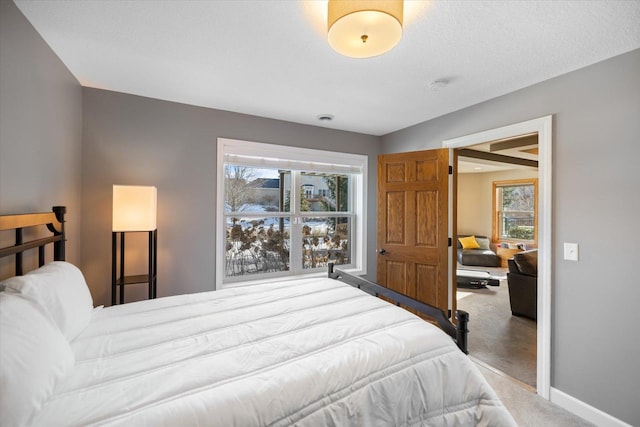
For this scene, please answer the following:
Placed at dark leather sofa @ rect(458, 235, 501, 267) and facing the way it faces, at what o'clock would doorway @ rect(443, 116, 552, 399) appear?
The doorway is roughly at 12 o'clock from the dark leather sofa.

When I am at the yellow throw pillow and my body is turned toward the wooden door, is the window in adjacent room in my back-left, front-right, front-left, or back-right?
back-left

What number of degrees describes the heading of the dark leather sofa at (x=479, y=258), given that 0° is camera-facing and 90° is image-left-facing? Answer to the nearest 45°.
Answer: approximately 0°

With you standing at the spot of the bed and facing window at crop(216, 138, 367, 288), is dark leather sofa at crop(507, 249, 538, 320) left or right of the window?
right

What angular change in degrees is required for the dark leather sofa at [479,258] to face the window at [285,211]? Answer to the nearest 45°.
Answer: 0° — it already faces it

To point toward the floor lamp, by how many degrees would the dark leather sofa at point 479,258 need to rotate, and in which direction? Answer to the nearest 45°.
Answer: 0° — it already faces it

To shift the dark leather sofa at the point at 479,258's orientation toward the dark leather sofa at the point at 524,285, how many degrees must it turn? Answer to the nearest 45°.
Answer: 0° — it already faces it
